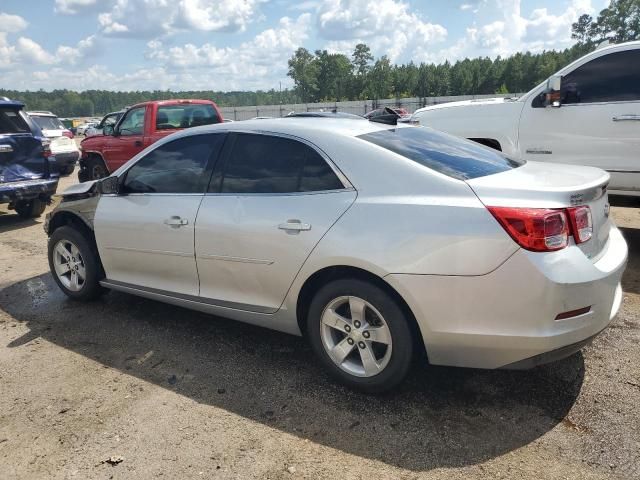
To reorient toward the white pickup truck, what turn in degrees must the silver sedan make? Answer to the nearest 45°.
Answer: approximately 90° to its right

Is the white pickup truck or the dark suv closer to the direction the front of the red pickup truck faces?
the dark suv

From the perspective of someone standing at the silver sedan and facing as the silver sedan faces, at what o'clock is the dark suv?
The dark suv is roughly at 12 o'clock from the silver sedan.

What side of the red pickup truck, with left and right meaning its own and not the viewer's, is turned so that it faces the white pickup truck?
back

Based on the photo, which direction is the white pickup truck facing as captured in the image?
to the viewer's left

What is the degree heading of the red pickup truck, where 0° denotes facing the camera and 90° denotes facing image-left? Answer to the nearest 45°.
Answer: approximately 135°

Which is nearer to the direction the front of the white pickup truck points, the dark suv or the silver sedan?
the dark suv

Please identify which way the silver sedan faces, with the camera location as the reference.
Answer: facing away from the viewer and to the left of the viewer

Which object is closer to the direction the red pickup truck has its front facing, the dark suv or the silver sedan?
the dark suv

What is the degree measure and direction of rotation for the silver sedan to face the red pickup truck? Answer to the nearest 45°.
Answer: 0° — it already faces it
